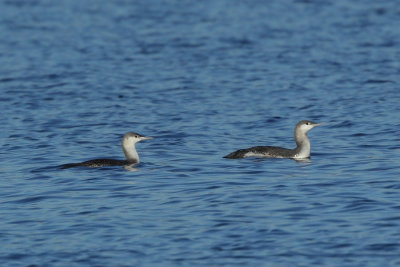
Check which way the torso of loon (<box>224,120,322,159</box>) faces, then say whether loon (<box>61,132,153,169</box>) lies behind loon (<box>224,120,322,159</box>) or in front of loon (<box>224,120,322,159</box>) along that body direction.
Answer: behind

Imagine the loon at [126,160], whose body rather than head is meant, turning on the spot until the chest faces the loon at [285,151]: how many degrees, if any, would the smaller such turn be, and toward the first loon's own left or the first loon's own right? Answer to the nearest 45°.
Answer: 0° — it already faces it

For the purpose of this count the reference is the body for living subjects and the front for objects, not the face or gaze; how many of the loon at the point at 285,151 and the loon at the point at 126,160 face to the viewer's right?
2

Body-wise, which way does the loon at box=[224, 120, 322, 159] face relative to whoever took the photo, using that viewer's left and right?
facing to the right of the viewer

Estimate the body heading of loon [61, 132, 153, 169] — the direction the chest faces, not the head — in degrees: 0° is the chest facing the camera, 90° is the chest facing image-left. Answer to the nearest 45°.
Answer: approximately 270°
